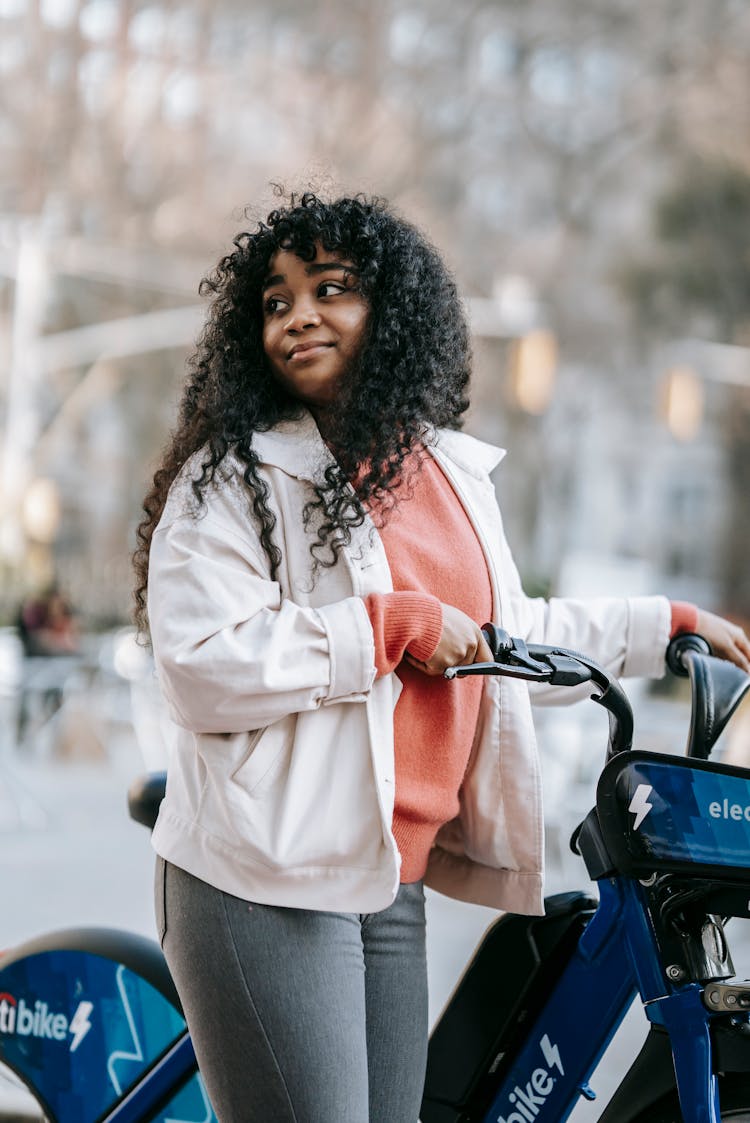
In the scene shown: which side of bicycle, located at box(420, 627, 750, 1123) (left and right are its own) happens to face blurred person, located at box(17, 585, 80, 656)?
back

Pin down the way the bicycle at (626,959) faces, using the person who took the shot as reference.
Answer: facing the viewer and to the right of the viewer

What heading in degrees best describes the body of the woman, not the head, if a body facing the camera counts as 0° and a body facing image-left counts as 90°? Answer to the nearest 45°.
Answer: approximately 315°
